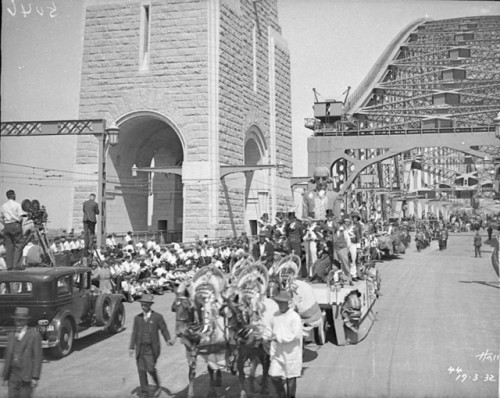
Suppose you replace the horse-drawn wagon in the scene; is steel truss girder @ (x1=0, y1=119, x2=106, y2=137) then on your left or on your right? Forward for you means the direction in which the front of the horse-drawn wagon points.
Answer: on your right

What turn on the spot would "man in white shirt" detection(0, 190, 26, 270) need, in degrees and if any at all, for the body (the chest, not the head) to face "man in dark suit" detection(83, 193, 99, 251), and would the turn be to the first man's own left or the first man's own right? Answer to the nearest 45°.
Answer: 0° — they already face them

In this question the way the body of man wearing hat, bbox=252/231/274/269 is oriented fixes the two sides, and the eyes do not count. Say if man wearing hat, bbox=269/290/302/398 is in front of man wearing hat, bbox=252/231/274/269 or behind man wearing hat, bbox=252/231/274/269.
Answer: in front

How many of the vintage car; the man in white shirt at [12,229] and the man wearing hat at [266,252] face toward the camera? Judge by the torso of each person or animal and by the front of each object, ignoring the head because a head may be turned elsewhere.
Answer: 1

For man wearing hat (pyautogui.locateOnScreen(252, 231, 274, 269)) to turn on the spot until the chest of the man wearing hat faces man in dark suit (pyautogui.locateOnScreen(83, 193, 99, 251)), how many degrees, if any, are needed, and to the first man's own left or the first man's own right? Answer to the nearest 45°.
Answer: approximately 135° to the first man's own right

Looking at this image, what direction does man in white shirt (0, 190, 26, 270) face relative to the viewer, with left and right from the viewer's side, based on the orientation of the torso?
facing away from the viewer and to the right of the viewer

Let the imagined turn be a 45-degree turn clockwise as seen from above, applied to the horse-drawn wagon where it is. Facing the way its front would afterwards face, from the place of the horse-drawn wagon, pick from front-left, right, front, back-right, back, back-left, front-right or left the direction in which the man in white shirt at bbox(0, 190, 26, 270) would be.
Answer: front

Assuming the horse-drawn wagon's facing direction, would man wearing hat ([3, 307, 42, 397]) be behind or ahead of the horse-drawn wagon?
ahead

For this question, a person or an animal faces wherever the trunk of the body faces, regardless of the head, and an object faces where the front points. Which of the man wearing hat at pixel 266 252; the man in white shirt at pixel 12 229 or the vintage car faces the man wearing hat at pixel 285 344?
the man wearing hat at pixel 266 252
